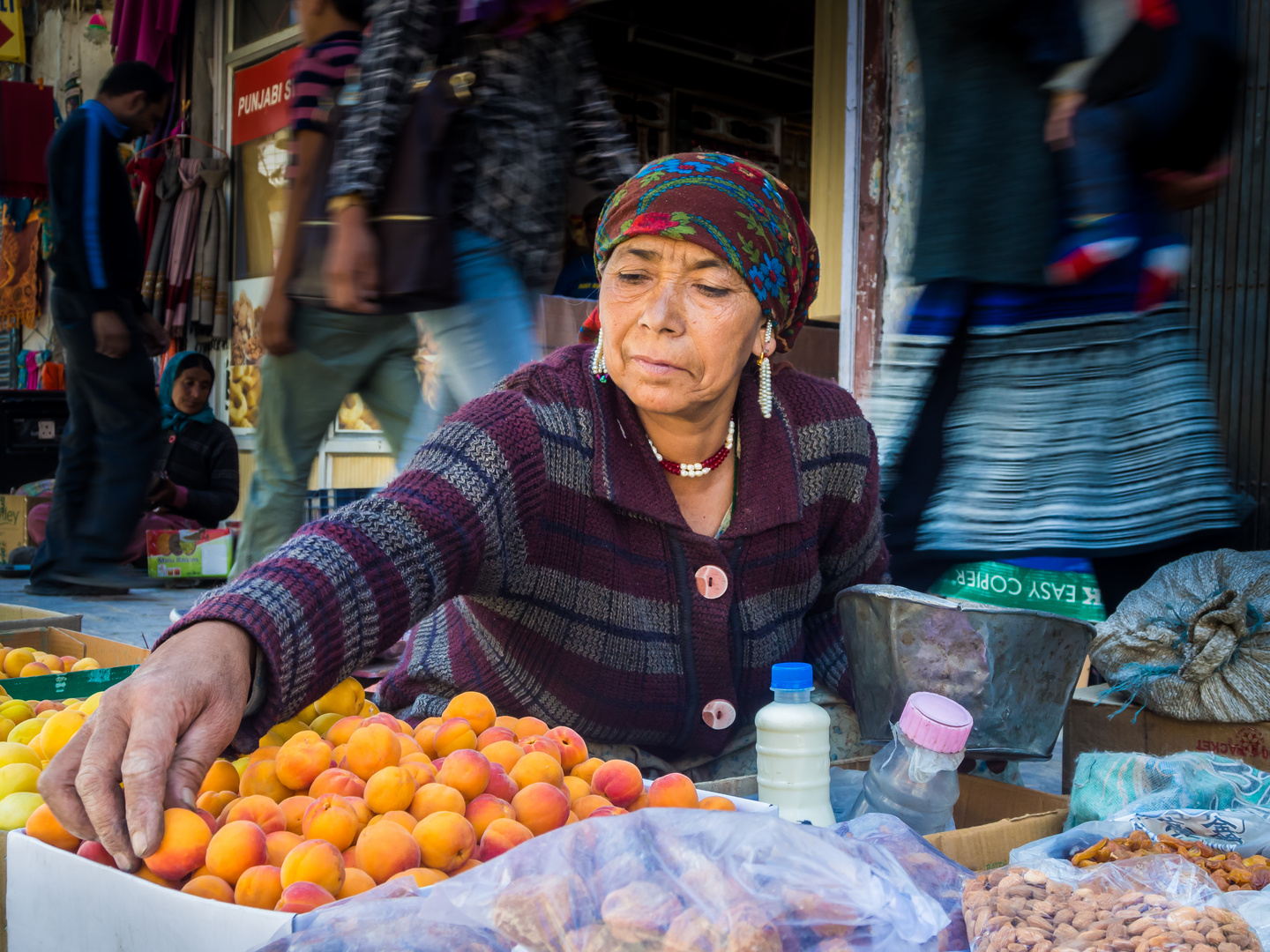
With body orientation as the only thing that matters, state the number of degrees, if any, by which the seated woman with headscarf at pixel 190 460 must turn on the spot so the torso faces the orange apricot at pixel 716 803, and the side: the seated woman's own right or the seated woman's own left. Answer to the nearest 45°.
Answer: approximately 45° to the seated woman's own left

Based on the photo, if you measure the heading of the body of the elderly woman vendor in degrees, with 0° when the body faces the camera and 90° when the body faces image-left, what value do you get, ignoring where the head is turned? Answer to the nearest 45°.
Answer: approximately 0°

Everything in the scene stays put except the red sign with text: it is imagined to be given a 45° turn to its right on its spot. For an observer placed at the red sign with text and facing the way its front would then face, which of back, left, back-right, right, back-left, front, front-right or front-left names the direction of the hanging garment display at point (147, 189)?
front-right

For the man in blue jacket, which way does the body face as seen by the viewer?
to the viewer's right

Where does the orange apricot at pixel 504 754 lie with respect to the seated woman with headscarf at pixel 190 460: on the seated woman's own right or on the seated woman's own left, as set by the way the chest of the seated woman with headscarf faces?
on the seated woman's own left

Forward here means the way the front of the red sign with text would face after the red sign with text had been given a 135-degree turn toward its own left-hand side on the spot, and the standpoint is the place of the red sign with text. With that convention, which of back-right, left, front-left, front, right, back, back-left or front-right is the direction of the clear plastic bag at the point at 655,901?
right

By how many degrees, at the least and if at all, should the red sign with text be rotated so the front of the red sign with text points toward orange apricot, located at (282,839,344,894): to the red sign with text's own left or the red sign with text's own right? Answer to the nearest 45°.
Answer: approximately 45° to the red sign with text's own left

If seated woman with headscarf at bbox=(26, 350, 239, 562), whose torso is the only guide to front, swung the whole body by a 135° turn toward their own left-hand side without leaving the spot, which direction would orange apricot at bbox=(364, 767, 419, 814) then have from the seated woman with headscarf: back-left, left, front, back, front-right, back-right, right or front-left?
right

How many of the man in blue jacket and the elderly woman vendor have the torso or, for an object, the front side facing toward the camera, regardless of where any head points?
1

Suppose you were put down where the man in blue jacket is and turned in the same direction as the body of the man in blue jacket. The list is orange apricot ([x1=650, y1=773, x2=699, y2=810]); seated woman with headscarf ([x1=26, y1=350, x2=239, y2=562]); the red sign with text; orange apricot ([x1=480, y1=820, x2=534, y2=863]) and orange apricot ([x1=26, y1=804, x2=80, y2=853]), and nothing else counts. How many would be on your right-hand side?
3

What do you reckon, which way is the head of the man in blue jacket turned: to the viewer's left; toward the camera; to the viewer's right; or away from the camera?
to the viewer's right
